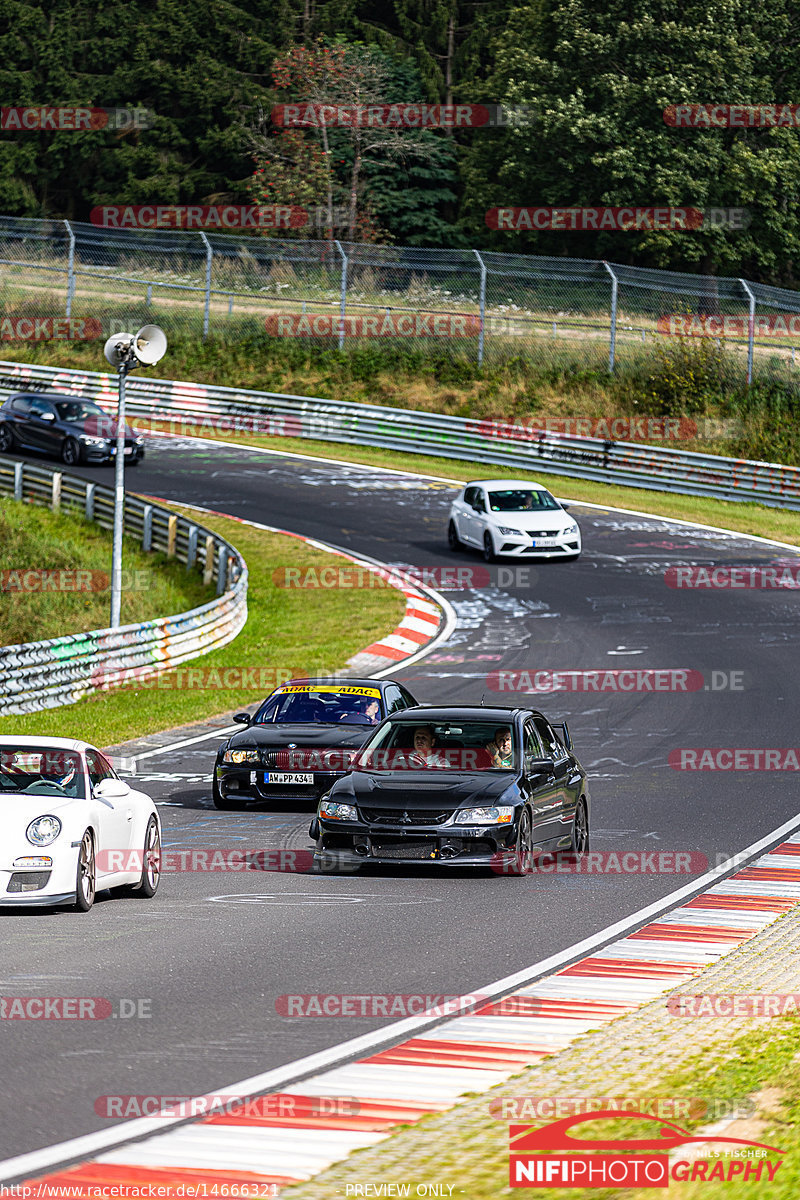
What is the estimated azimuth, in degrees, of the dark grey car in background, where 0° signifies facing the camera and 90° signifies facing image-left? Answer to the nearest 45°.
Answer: approximately 315°

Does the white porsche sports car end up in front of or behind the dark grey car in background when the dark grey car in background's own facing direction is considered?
in front

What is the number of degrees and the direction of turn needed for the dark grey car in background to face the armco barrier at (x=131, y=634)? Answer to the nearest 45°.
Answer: approximately 45° to its right

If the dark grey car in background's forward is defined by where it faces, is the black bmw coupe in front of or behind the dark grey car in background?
in front
